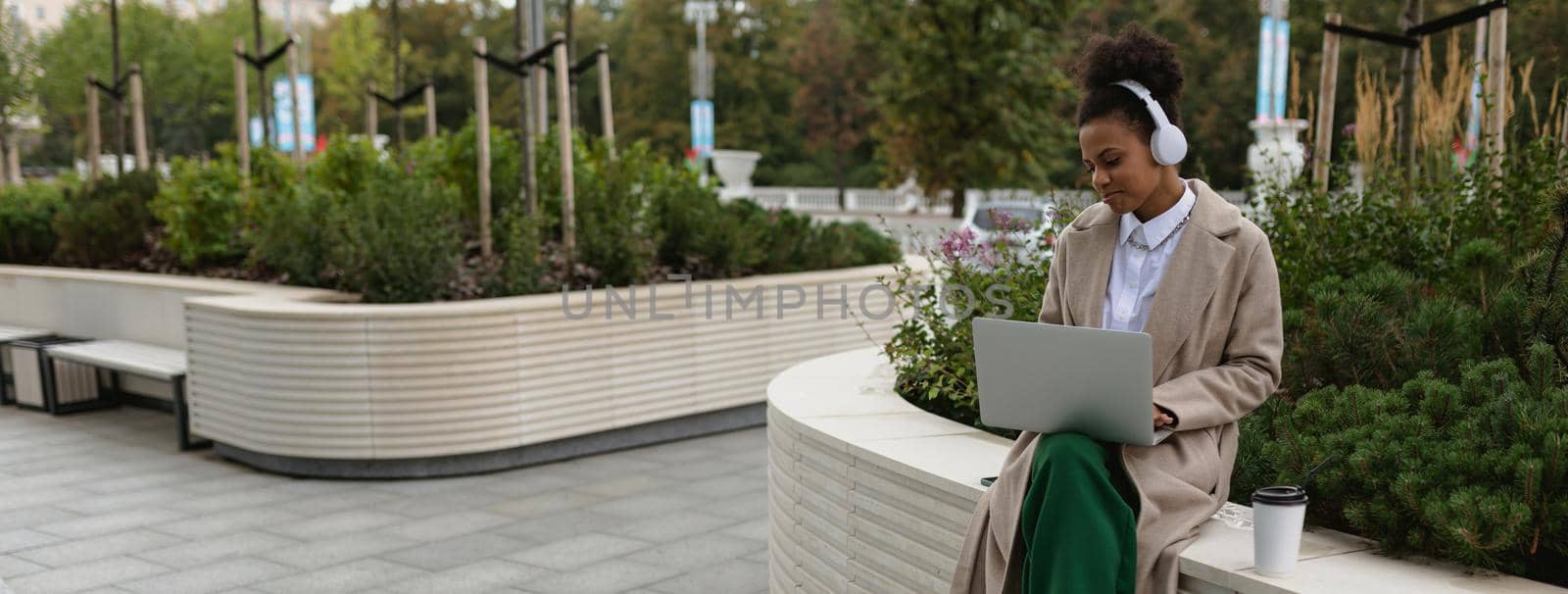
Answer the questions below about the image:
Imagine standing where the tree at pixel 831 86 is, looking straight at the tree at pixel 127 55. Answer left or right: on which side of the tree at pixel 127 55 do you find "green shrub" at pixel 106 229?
left

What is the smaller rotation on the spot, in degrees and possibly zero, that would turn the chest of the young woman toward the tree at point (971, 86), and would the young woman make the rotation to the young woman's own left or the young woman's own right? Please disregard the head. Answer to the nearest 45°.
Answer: approximately 135° to the young woman's own right

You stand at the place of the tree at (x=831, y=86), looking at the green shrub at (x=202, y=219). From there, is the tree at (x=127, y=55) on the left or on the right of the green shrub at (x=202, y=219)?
right

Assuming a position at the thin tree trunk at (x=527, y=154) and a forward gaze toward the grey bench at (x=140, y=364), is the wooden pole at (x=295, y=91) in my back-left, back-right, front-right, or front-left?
front-right

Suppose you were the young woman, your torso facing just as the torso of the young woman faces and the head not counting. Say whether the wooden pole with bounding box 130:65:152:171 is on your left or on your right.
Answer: on your right

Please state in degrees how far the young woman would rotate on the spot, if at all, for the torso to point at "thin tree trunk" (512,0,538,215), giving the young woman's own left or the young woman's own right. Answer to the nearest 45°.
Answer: approximately 90° to the young woman's own right

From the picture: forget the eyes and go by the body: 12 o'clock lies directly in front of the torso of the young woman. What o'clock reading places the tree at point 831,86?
The tree is roughly at 4 o'clock from the young woman.

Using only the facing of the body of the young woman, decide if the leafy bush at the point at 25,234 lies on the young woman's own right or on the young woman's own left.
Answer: on the young woman's own right

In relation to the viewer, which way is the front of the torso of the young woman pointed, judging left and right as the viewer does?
facing the viewer and to the left of the viewer

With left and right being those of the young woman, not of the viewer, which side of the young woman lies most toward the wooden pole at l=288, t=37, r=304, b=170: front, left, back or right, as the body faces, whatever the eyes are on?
right

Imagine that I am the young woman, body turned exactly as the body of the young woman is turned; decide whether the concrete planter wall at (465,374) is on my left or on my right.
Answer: on my right

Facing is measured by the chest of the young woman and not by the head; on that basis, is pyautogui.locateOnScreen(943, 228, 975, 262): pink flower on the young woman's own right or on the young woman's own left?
on the young woman's own right

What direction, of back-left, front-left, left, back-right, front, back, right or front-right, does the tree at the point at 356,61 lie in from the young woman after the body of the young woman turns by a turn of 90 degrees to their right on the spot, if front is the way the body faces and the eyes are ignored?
front
